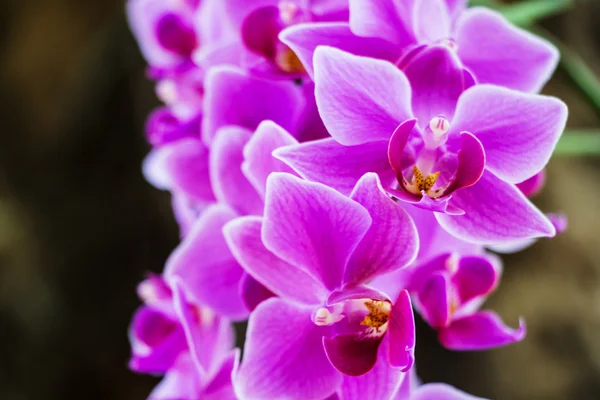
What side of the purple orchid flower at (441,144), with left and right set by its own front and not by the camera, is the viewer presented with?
front
